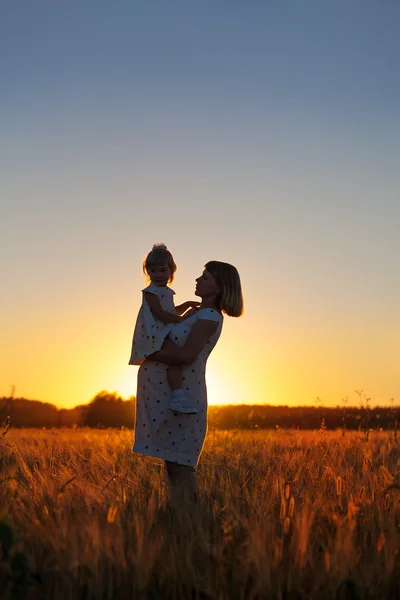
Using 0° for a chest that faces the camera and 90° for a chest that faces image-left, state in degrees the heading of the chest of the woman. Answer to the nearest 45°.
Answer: approximately 90°

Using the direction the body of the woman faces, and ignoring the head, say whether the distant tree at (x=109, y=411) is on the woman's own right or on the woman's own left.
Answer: on the woman's own right

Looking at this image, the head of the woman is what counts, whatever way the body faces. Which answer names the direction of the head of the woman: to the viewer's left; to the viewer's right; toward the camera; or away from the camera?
to the viewer's left
